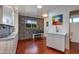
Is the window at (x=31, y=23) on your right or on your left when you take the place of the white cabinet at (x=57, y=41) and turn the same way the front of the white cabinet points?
on your right

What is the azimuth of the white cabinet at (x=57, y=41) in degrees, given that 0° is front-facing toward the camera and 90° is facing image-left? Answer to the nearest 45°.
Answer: approximately 45°
